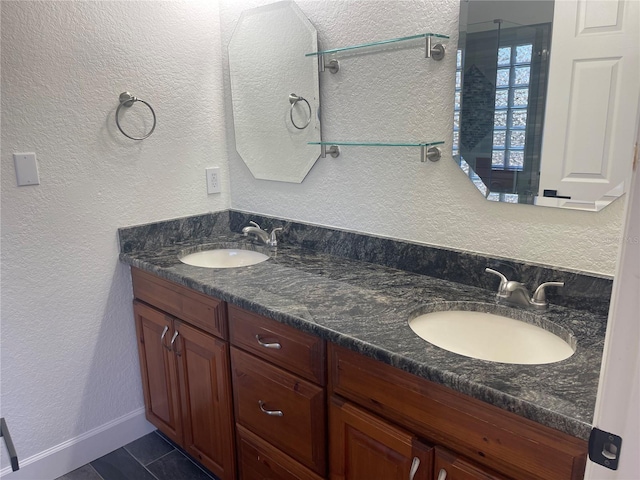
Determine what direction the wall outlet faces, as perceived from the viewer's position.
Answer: facing the viewer and to the right of the viewer

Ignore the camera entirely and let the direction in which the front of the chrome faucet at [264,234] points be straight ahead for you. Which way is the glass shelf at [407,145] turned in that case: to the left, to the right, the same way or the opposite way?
the same way

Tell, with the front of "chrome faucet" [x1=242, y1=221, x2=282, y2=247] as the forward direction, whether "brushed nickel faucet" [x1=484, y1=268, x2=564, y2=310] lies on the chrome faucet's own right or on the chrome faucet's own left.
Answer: on the chrome faucet's own left

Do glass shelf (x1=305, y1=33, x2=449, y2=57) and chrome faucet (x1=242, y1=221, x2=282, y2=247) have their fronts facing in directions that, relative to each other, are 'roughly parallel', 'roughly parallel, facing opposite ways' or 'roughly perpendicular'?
roughly parallel

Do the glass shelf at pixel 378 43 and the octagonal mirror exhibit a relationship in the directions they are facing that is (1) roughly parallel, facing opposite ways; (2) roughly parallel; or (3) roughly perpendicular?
roughly parallel

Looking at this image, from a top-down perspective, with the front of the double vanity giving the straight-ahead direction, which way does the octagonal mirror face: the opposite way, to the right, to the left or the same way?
the same way

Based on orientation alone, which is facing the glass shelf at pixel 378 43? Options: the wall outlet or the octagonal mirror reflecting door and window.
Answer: the wall outlet

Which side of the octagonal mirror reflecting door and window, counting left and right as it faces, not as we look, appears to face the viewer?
front

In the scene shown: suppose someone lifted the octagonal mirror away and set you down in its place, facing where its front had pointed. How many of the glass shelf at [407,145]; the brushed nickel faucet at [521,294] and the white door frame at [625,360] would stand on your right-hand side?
0

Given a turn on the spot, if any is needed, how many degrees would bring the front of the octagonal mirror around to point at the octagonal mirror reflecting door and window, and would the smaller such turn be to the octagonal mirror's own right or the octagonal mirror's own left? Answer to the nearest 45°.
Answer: approximately 90° to the octagonal mirror's own left

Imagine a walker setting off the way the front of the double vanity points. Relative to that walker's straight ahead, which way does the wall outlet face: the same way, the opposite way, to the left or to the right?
to the left

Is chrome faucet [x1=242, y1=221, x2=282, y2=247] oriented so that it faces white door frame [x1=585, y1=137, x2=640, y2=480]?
no

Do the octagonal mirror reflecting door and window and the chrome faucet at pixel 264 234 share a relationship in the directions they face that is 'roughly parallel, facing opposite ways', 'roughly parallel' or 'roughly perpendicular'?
roughly parallel

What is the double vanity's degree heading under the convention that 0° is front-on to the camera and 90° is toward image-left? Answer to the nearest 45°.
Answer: approximately 45°

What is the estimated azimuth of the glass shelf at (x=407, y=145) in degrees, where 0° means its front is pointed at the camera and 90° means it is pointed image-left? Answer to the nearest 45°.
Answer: approximately 45°

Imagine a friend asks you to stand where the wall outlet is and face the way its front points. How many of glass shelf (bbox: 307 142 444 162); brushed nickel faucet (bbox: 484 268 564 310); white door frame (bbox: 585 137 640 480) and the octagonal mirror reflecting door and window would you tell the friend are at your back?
0

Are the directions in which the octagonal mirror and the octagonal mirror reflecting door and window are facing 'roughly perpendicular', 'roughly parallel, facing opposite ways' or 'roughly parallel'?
roughly parallel
